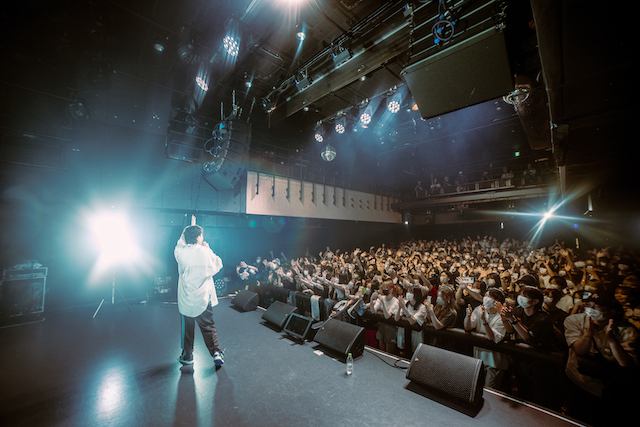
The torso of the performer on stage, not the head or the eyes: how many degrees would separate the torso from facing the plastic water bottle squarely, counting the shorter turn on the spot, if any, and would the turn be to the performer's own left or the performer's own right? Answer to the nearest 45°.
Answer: approximately 90° to the performer's own right

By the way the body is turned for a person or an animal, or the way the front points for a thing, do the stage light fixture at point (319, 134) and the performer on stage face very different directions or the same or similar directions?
very different directions

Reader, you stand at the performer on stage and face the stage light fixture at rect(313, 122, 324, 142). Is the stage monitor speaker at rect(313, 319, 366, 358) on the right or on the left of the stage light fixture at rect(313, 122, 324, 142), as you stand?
right

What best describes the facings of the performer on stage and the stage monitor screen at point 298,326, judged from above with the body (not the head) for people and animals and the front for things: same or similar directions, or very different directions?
very different directions
